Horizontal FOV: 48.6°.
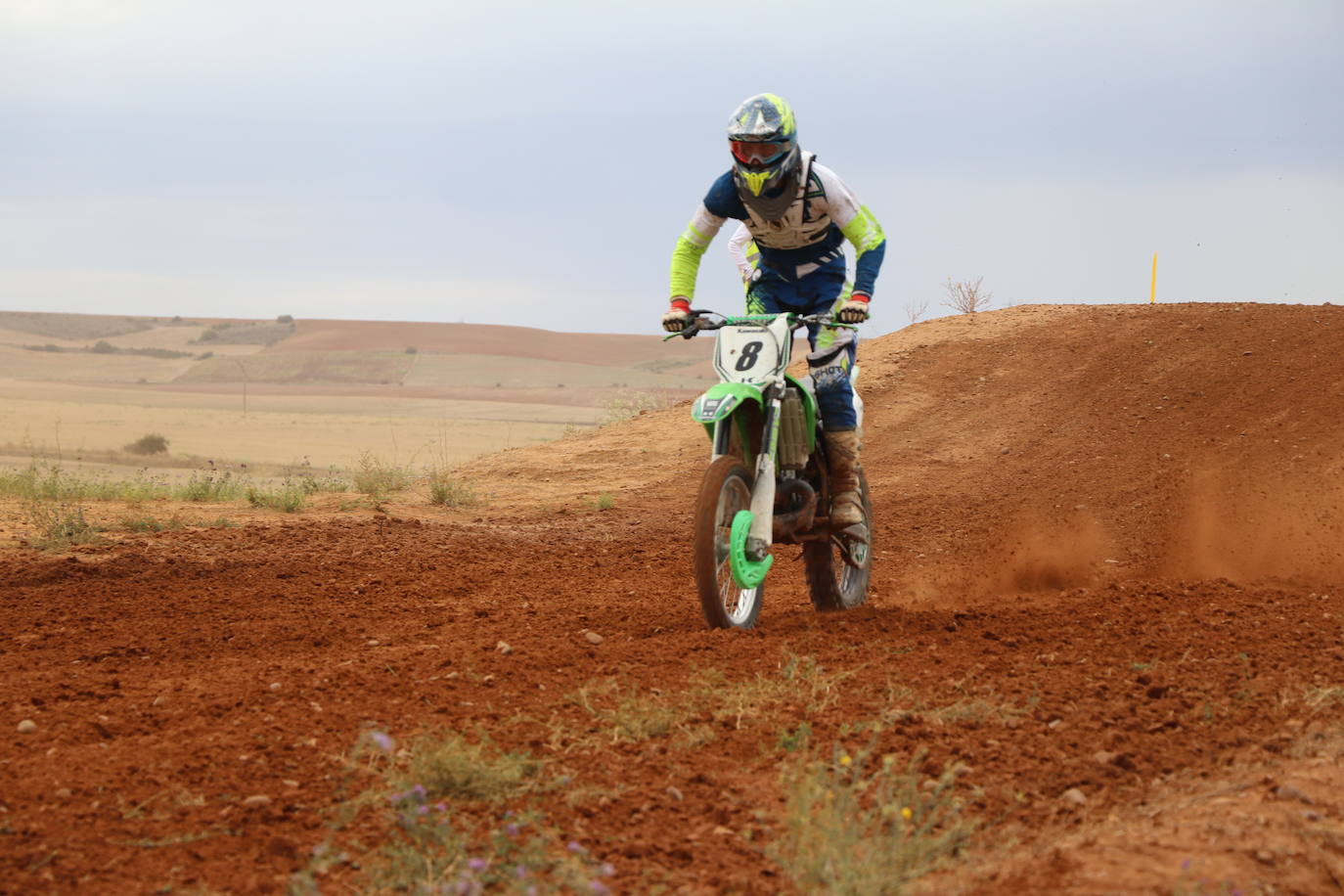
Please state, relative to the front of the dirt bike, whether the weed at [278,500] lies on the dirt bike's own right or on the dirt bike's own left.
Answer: on the dirt bike's own right

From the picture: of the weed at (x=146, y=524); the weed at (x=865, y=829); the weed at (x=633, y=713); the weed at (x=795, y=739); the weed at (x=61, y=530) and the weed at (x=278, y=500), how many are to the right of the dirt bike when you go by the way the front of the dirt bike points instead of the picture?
3

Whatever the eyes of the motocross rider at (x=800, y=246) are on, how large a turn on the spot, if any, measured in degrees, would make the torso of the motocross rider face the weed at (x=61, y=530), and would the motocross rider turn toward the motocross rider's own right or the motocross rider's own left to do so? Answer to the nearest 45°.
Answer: approximately 90° to the motocross rider's own right

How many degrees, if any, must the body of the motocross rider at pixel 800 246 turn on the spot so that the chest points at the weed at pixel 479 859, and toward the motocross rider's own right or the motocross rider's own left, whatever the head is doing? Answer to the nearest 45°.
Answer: approximately 45° to the motocross rider's own left

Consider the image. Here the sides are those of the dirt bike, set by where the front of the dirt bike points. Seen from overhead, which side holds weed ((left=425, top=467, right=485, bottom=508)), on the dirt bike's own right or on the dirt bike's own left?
on the dirt bike's own right

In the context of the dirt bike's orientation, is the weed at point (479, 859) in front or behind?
in front

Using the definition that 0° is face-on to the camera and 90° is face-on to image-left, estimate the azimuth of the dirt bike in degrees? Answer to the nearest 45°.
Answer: approximately 45°

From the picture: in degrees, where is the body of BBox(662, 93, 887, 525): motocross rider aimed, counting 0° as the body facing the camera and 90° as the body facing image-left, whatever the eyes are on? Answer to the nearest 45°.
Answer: approximately 45°

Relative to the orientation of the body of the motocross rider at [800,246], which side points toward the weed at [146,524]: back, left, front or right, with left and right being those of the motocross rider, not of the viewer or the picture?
right

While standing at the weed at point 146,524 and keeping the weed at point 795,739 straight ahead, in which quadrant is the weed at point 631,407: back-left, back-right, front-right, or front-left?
back-left

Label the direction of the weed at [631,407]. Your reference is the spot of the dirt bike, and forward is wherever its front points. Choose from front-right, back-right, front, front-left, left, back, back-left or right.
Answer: back-right

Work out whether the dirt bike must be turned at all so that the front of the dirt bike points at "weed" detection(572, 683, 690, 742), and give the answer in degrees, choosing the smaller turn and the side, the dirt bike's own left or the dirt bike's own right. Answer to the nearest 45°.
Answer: approximately 45° to the dirt bike's own left
